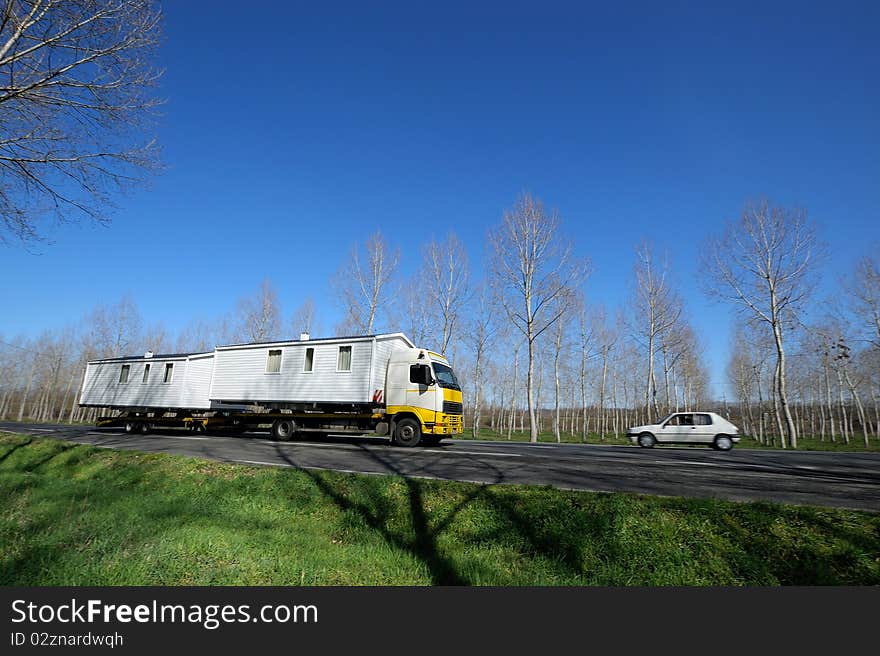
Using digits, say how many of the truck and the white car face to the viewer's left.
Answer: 1

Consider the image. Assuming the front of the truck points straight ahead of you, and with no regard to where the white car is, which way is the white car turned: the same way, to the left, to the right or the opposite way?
the opposite way

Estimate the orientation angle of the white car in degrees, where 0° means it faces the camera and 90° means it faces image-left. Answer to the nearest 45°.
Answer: approximately 90°

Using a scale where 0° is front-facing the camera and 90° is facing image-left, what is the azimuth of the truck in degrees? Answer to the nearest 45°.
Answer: approximately 315°

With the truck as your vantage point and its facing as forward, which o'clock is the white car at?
The white car is roughly at 11 o'clock from the truck.
